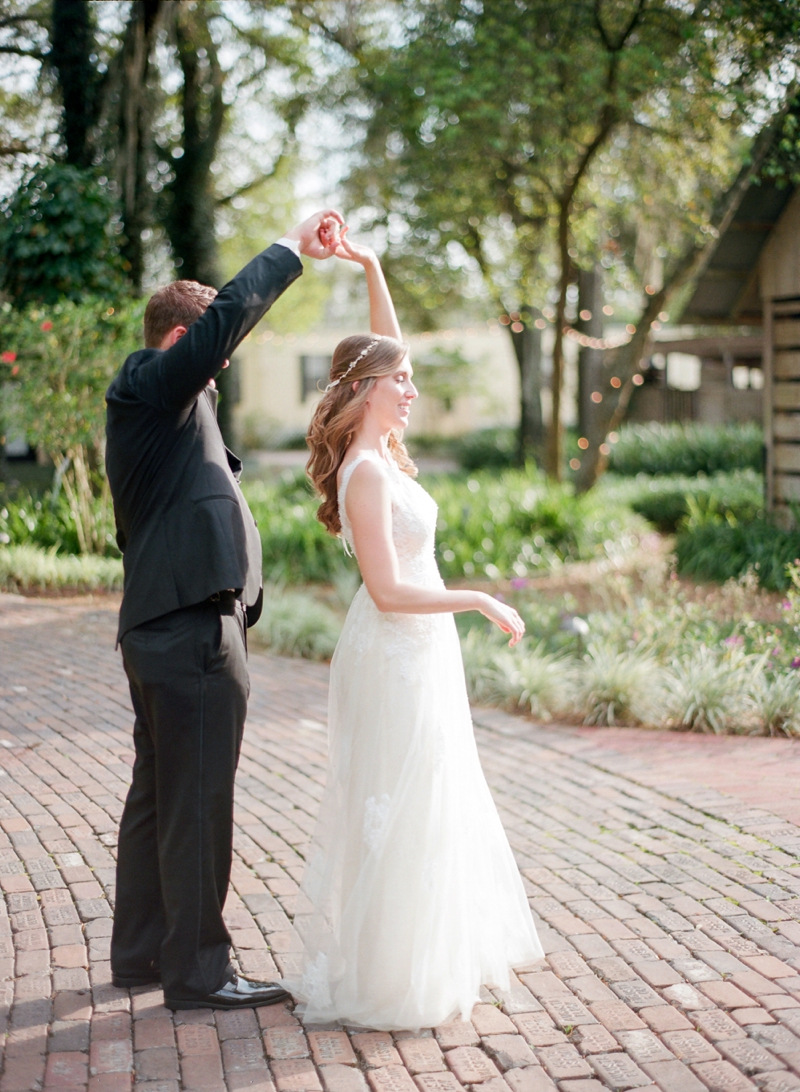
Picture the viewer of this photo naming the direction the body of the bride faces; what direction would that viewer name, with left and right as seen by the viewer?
facing to the right of the viewer

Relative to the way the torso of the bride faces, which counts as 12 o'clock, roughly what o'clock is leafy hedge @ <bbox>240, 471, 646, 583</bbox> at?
The leafy hedge is roughly at 9 o'clock from the bride.

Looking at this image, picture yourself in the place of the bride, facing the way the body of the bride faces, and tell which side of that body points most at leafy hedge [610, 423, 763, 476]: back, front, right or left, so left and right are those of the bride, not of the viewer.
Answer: left

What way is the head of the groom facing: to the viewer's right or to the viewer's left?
to the viewer's right

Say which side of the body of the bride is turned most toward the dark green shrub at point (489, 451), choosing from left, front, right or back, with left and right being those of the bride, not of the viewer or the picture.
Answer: left

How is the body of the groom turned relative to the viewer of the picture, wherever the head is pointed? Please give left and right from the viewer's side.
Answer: facing to the right of the viewer
